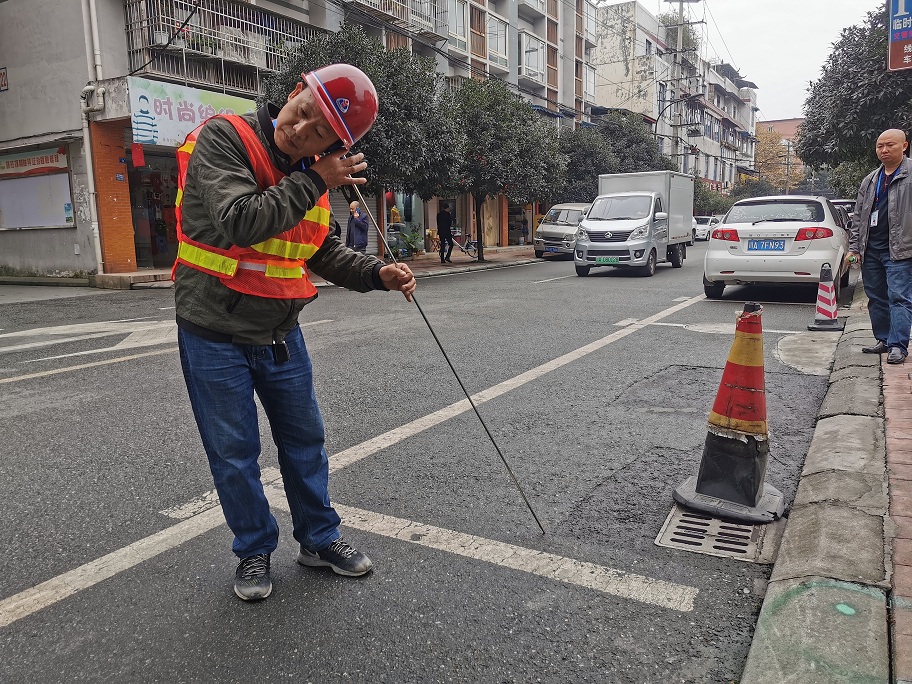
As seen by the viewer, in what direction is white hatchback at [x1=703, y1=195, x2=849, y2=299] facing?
away from the camera

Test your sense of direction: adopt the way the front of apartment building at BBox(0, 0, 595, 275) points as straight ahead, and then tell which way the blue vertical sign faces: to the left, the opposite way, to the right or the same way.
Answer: to the right

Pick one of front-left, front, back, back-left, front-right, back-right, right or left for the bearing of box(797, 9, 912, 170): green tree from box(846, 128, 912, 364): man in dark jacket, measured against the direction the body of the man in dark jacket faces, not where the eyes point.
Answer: back-right

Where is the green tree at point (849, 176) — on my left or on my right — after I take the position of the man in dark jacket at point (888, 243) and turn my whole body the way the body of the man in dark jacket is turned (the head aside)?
on my right

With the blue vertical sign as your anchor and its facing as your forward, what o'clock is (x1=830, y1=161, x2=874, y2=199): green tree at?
The green tree is roughly at 6 o'clock from the blue vertical sign.

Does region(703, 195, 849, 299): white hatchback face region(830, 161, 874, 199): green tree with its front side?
yes

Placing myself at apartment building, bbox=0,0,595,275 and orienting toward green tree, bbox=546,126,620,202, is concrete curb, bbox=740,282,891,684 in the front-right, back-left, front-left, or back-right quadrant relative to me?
back-right

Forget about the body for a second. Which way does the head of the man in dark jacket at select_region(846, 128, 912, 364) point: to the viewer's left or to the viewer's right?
to the viewer's left

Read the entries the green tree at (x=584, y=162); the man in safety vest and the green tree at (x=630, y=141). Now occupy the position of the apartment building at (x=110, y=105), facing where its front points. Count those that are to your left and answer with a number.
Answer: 2

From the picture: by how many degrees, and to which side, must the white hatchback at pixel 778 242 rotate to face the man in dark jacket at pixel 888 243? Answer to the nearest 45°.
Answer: approximately 180°

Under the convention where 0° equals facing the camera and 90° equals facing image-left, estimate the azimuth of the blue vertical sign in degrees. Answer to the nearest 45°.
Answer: approximately 0°
